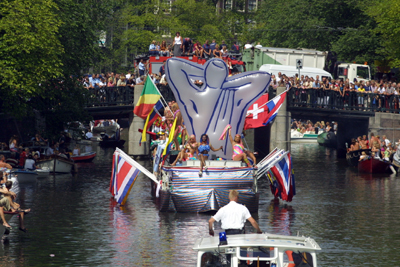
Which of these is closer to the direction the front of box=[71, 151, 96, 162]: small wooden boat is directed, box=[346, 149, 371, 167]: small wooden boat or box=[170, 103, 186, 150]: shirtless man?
the small wooden boat

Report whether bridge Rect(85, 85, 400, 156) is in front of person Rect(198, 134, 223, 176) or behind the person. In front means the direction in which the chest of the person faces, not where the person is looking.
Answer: behind
